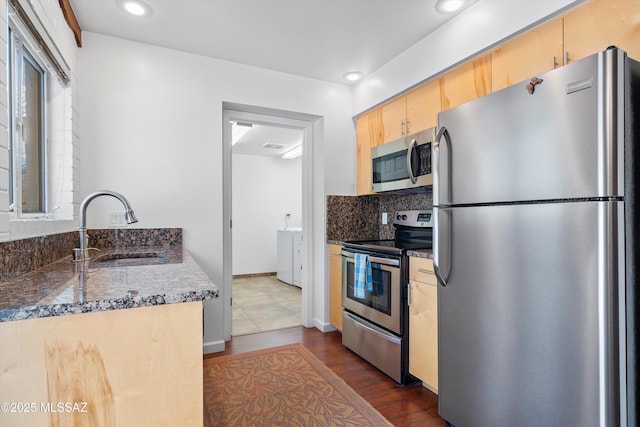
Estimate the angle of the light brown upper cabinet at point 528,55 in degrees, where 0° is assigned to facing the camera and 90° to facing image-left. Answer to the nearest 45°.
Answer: approximately 45°

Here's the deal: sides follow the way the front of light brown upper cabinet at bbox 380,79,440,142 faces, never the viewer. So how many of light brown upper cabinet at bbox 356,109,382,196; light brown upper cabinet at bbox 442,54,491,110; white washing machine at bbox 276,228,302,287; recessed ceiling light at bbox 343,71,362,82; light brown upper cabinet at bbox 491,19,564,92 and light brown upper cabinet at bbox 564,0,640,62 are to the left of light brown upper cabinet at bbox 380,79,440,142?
3

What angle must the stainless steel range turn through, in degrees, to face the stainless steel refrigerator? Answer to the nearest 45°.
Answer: approximately 90° to its left

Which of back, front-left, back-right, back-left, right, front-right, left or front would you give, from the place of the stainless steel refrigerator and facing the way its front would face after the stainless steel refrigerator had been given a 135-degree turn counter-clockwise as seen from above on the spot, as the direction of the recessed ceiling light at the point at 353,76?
back-left

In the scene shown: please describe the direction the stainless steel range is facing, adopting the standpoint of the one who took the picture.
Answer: facing the viewer and to the left of the viewer

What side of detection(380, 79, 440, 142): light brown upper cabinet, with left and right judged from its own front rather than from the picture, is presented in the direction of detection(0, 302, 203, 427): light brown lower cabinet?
front

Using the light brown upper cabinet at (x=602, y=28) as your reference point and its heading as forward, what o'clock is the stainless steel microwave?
The stainless steel microwave is roughly at 2 o'clock from the light brown upper cabinet.

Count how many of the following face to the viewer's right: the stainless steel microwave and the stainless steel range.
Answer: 0

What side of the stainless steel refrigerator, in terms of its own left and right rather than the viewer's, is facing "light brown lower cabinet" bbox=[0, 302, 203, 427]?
front
